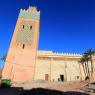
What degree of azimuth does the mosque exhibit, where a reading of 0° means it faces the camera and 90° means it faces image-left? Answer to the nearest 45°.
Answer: approximately 0°
